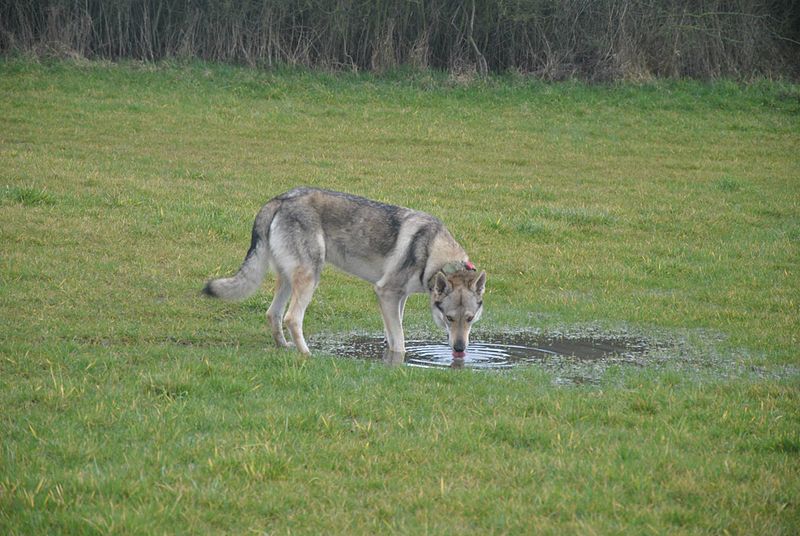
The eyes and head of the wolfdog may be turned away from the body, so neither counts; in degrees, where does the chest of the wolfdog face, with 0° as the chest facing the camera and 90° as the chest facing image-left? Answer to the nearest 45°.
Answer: approximately 270°
